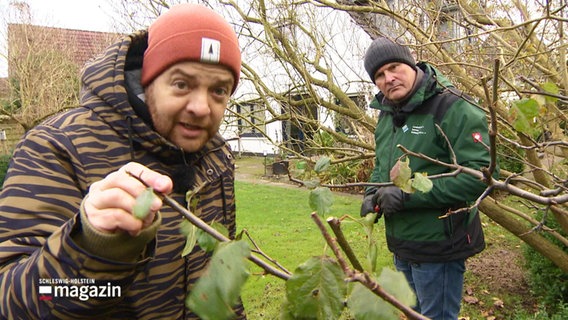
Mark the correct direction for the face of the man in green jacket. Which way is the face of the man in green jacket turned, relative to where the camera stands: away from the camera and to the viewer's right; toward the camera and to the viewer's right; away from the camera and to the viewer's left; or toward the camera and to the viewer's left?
toward the camera and to the viewer's left

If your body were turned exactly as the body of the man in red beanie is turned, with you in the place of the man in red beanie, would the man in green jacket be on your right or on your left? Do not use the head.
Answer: on your left

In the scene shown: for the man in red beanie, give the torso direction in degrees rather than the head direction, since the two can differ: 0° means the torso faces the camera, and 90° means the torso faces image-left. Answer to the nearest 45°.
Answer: approximately 315°

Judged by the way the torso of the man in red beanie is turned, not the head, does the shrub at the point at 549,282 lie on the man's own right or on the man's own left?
on the man's own left
